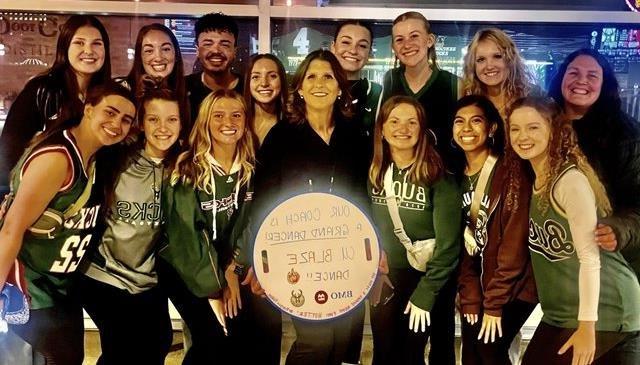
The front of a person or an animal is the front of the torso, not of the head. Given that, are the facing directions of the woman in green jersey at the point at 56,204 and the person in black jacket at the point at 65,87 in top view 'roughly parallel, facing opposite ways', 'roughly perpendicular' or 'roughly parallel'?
roughly parallel

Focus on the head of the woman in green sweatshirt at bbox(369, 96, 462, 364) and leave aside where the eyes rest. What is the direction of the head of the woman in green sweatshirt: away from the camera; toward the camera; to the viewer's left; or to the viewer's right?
toward the camera

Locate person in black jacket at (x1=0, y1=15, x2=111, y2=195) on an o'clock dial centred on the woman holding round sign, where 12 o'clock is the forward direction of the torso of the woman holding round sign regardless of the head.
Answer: The person in black jacket is roughly at 3 o'clock from the woman holding round sign.

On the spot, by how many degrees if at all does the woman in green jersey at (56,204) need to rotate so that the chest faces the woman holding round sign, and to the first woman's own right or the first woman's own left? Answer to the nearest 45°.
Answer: approximately 45° to the first woman's own left

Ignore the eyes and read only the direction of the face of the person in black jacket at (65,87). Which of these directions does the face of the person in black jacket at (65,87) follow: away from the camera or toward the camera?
toward the camera

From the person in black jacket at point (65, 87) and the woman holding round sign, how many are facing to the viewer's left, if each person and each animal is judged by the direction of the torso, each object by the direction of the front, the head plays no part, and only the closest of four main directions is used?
0

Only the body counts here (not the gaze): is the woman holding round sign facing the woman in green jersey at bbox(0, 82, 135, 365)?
no

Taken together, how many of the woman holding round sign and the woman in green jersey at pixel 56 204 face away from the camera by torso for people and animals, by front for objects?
0

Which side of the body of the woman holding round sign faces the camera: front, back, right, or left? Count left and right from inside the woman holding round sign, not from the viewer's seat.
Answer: front

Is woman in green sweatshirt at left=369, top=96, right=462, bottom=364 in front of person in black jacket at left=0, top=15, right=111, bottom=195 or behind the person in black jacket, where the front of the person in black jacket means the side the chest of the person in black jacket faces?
in front

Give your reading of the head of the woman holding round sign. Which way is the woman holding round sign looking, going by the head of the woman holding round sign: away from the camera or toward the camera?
toward the camera
